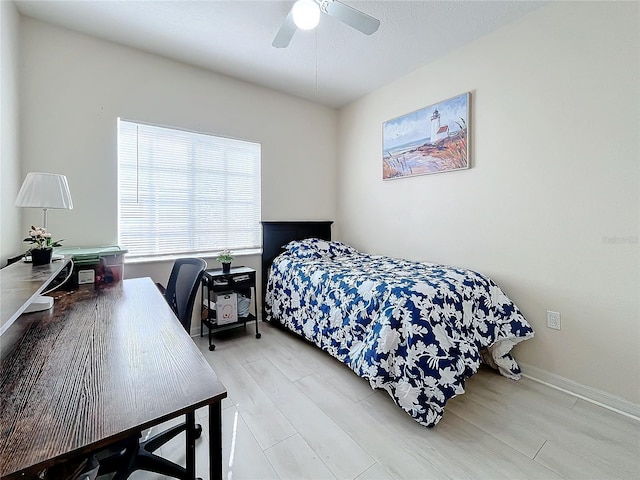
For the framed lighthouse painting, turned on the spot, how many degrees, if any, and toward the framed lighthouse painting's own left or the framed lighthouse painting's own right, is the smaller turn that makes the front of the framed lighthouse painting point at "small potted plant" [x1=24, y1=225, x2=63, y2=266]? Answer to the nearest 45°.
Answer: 0° — it already faces it

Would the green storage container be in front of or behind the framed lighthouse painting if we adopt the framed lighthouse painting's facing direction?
in front

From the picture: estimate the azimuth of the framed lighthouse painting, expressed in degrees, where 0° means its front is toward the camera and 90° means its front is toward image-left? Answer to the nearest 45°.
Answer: approximately 45°

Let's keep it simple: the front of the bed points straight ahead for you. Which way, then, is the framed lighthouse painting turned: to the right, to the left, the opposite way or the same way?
to the right

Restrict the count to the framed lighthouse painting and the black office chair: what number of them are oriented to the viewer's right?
0

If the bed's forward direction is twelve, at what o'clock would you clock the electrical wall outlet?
The electrical wall outlet is roughly at 10 o'clock from the bed.

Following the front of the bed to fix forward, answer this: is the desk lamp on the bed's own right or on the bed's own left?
on the bed's own right

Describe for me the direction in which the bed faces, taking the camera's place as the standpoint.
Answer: facing the viewer and to the right of the viewer
